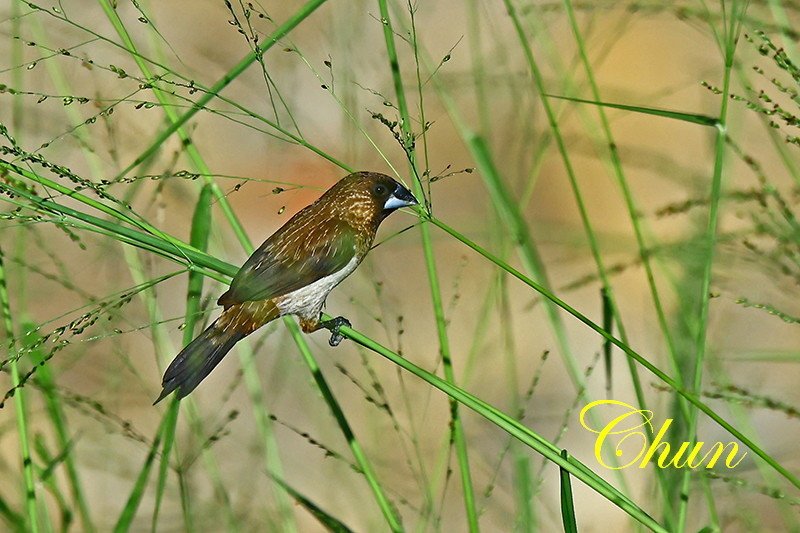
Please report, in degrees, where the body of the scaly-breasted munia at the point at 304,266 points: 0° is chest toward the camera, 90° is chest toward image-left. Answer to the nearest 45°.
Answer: approximately 270°
